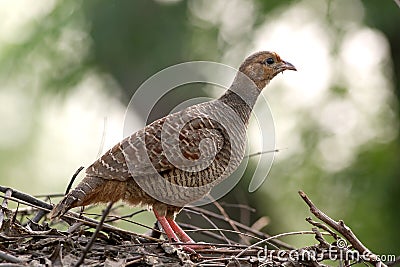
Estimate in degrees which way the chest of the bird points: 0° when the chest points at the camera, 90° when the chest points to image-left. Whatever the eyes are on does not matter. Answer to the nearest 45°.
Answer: approximately 270°
